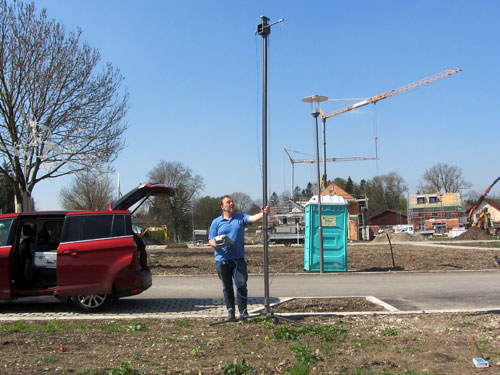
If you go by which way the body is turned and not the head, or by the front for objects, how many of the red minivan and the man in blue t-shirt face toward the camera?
1

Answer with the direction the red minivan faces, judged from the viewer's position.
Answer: facing to the left of the viewer

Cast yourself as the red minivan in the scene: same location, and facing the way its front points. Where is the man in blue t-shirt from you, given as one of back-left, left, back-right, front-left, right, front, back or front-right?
back-left

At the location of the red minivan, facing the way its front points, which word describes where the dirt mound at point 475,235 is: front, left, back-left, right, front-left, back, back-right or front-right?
back-right

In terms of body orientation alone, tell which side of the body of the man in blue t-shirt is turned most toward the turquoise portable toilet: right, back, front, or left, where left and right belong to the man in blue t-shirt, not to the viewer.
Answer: back

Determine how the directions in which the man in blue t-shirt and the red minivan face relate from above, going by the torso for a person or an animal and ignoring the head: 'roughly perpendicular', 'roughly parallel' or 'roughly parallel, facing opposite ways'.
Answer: roughly perpendicular

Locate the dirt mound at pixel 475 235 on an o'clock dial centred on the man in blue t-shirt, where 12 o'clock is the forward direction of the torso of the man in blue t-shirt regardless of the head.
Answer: The dirt mound is roughly at 7 o'clock from the man in blue t-shirt.

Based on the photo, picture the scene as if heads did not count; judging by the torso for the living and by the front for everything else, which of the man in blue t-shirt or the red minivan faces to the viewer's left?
the red minivan

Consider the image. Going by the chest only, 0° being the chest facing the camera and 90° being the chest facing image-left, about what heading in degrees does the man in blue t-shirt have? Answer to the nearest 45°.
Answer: approximately 0°
